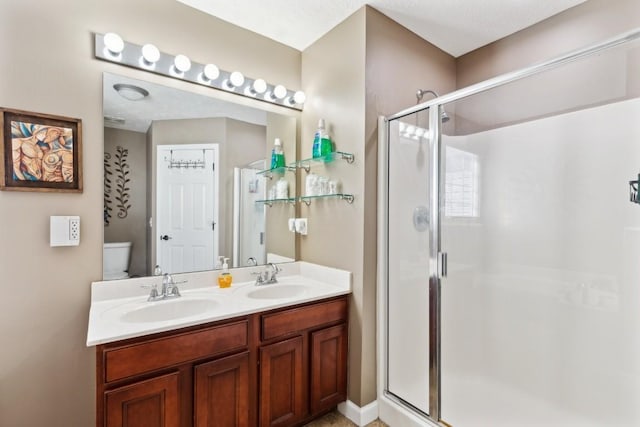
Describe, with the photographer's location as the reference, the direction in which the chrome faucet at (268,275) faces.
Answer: facing the viewer and to the right of the viewer

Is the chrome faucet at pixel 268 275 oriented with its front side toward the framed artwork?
no

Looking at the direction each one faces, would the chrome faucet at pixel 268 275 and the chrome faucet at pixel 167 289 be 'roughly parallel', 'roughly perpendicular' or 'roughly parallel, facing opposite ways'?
roughly parallel

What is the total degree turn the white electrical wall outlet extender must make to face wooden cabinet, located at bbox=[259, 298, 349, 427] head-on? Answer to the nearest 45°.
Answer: approximately 45° to its left

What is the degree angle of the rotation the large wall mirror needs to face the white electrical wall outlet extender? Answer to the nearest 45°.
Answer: approximately 90° to its right

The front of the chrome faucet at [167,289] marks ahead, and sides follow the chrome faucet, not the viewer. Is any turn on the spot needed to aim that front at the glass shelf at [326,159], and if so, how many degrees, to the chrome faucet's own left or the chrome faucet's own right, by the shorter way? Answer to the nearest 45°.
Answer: approximately 45° to the chrome faucet's own left

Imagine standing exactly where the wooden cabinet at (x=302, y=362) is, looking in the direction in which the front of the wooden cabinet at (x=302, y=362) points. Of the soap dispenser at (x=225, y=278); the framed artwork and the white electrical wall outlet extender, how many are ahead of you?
0

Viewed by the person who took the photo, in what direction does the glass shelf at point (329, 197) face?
facing the viewer and to the left of the viewer

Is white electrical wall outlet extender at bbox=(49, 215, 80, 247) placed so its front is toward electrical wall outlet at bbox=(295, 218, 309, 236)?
no

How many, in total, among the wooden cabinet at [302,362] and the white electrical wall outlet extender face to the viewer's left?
0

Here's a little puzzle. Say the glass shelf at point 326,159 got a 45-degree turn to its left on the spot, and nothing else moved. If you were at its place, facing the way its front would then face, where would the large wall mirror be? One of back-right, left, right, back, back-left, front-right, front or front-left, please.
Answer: right

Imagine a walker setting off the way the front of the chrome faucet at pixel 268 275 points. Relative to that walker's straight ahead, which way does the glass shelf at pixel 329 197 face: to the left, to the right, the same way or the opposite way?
to the right

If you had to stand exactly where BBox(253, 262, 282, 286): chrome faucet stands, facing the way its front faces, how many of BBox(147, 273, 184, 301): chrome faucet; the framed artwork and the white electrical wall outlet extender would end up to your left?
0

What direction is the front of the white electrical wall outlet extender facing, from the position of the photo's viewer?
facing the viewer

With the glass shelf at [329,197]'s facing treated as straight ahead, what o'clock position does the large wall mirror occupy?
The large wall mirror is roughly at 1 o'clock from the glass shelf.
